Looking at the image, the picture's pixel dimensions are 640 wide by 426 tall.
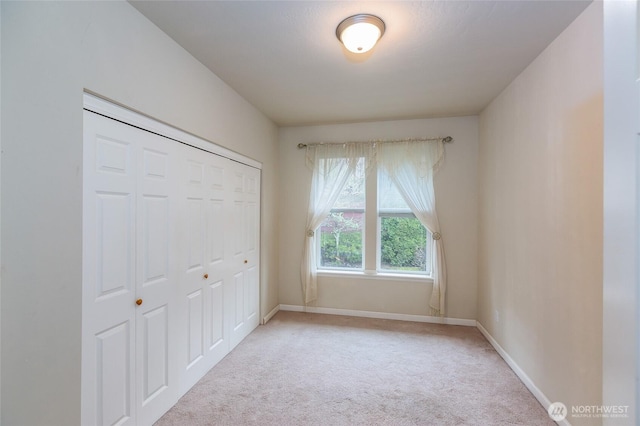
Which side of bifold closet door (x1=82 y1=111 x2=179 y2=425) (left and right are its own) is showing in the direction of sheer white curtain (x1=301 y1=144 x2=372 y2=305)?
left

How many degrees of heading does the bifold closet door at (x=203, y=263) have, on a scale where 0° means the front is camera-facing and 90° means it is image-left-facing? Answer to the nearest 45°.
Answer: approximately 315°

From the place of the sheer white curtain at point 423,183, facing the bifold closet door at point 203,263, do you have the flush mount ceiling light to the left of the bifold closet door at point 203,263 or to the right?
left

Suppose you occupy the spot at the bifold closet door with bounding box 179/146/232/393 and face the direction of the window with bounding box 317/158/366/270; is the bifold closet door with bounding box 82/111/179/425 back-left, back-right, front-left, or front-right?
back-right

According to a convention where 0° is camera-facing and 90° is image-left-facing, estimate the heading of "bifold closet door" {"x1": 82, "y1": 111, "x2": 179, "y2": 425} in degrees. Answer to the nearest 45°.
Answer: approximately 315°

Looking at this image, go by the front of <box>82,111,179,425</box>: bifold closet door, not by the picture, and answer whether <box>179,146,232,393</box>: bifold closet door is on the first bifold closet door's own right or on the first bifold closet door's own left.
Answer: on the first bifold closet door's own left
